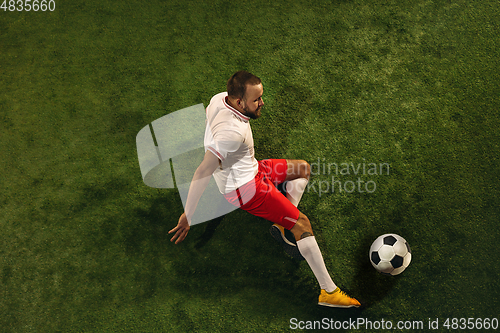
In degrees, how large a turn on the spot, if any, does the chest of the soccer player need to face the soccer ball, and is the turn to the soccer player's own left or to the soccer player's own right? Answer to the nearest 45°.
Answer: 0° — they already face it

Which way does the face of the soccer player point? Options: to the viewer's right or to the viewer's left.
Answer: to the viewer's right

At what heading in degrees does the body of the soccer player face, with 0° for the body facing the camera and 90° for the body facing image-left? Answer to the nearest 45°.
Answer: approximately 270°
